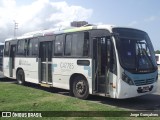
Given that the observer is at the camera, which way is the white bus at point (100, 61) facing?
facing the viewer and to the right of the viewer
